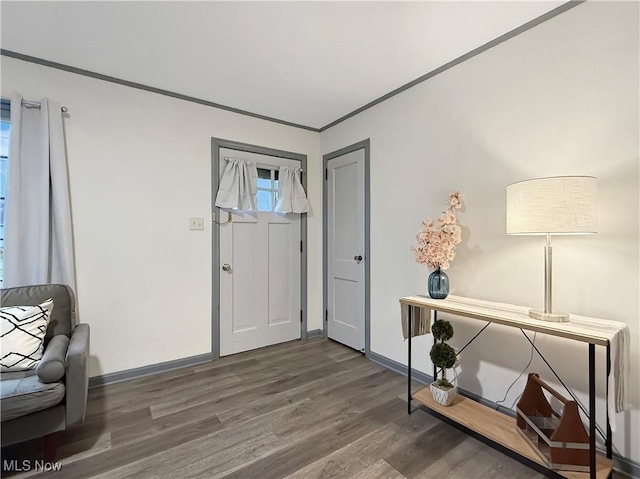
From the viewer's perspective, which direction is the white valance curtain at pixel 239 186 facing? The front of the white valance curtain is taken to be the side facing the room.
toward the camera

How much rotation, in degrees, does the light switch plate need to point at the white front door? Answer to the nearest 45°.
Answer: approximately 90° to its left

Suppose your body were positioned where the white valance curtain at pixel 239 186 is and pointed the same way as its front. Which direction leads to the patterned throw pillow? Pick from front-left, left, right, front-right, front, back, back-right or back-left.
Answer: front-right

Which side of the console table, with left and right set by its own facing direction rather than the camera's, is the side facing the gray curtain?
front

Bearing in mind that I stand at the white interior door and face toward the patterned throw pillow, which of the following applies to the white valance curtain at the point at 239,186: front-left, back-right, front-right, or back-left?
front-right

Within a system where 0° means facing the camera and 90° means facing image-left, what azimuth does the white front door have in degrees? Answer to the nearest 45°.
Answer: approximately 315°

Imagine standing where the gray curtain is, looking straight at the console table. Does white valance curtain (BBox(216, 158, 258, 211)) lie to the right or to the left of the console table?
left

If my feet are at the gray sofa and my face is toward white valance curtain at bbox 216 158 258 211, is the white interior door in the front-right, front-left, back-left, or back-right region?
front-right

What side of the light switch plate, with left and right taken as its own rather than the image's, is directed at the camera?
front

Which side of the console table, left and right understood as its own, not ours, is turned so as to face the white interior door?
right
